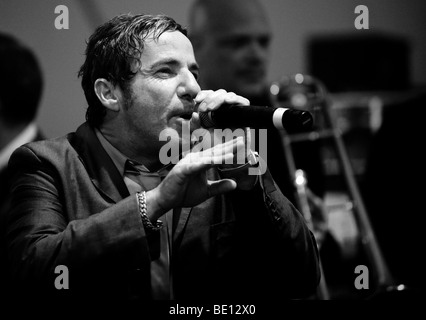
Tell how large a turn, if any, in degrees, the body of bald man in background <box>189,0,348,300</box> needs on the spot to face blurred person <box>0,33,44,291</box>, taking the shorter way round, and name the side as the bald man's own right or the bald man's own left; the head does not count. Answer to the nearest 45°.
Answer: approximately 135° to the bald man's own right
